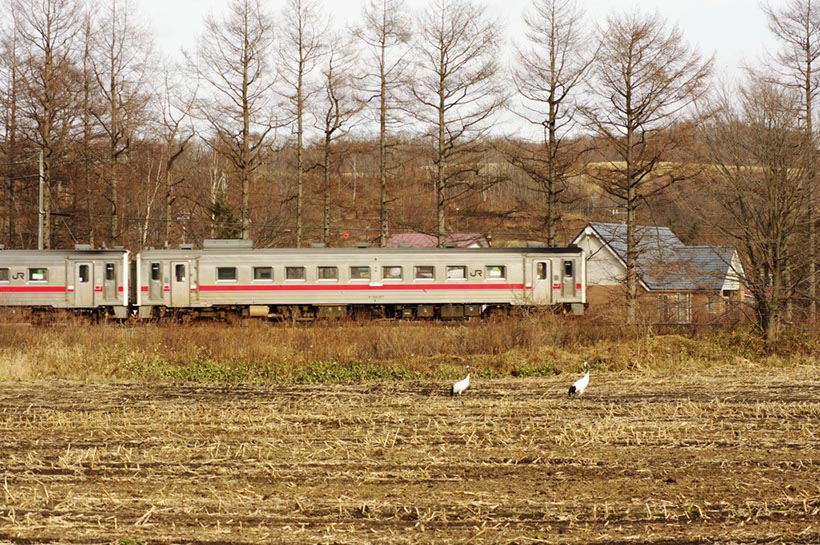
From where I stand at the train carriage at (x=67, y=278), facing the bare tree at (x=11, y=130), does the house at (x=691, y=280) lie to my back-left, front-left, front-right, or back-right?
front-right
